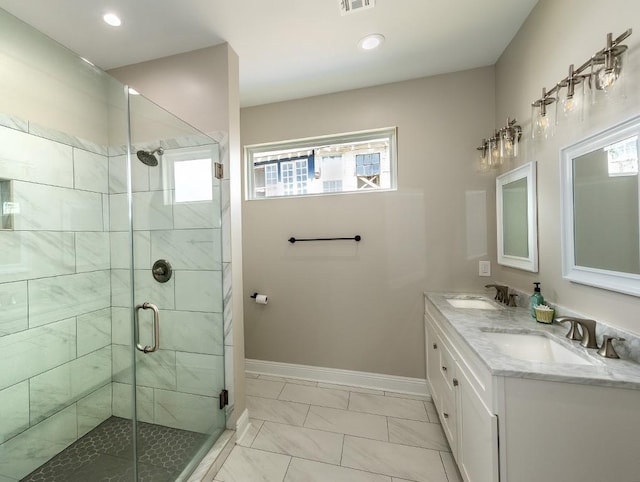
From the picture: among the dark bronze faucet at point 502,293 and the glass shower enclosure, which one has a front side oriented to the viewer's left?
the dark bronze faucet

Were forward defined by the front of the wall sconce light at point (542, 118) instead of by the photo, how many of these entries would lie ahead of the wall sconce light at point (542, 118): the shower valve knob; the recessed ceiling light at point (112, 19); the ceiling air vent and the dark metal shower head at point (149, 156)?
4

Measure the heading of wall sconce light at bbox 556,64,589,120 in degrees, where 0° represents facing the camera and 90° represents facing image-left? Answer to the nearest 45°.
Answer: approximately 45°

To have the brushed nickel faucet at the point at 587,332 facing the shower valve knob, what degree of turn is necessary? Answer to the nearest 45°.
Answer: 0° — it already faces it

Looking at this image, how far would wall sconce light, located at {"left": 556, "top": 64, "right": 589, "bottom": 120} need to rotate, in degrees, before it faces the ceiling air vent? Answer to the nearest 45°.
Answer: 0° — it already faces it

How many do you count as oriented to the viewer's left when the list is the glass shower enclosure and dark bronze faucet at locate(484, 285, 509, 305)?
1

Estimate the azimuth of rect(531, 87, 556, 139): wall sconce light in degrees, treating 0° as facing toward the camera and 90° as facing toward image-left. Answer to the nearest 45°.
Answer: approximately 45°

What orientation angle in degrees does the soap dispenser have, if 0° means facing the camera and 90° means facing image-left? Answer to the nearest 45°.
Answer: approximately 45°
